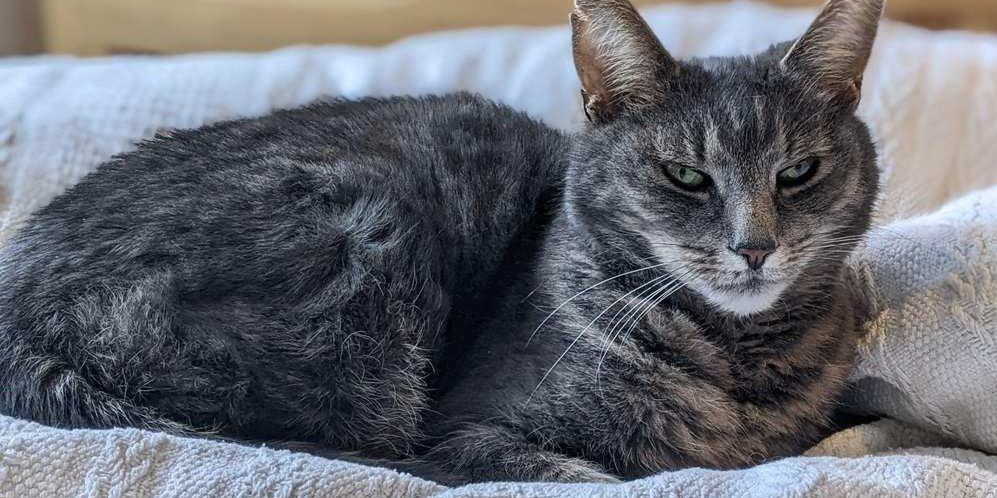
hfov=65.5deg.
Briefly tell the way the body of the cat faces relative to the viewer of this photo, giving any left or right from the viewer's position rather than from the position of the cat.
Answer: facing the viewer and to the right of the viewer
